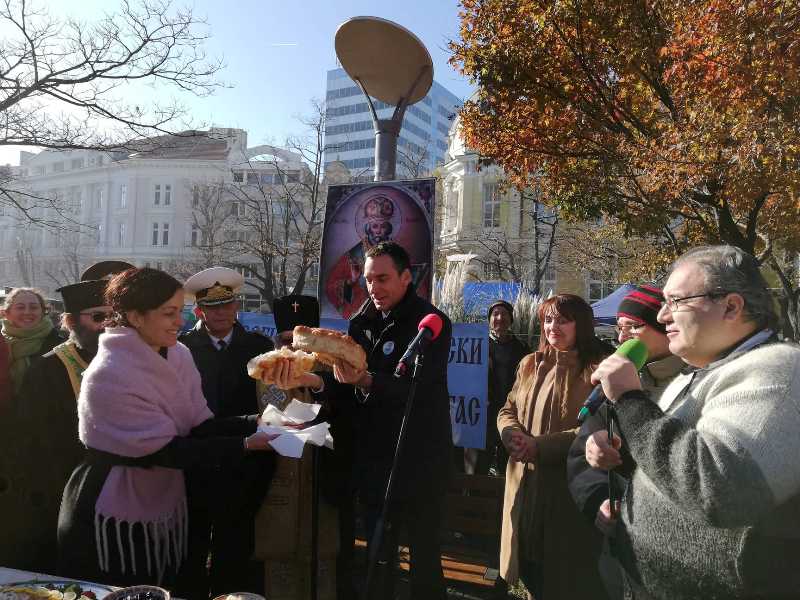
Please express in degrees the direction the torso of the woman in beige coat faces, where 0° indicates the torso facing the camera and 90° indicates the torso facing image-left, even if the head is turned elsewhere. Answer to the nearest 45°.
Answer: approximately 45°

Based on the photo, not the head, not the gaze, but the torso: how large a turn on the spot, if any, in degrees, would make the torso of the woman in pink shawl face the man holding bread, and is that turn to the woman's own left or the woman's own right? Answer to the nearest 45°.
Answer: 0° — they already face them

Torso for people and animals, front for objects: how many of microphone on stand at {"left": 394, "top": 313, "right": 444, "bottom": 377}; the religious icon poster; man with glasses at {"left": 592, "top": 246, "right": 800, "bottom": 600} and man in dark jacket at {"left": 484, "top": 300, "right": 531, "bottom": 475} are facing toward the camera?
2

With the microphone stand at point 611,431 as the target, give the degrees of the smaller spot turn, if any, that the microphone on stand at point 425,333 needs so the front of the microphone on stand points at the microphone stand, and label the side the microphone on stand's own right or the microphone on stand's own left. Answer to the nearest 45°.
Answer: approximately 90° to the microphone on stand's own right

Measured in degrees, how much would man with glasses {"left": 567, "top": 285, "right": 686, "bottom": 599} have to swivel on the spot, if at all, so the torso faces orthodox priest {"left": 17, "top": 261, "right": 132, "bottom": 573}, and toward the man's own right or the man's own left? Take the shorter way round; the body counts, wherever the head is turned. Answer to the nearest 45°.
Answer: approximately 45° to the man's own right

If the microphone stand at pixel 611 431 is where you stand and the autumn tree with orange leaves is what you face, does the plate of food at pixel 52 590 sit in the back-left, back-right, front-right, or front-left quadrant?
back-left

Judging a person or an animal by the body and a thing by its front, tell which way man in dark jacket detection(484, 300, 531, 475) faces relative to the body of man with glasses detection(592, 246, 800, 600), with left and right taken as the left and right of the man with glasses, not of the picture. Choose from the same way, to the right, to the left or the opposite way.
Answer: to the left

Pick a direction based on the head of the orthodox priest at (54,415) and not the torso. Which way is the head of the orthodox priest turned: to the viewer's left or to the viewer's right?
to the viewer's right

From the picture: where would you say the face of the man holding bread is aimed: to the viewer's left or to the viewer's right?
to the viewer's left

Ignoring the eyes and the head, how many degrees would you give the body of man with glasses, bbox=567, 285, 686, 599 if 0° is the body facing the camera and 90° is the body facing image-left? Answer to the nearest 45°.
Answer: approximately 45°

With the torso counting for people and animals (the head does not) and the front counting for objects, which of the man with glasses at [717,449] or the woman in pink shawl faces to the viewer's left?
the man with glasses
